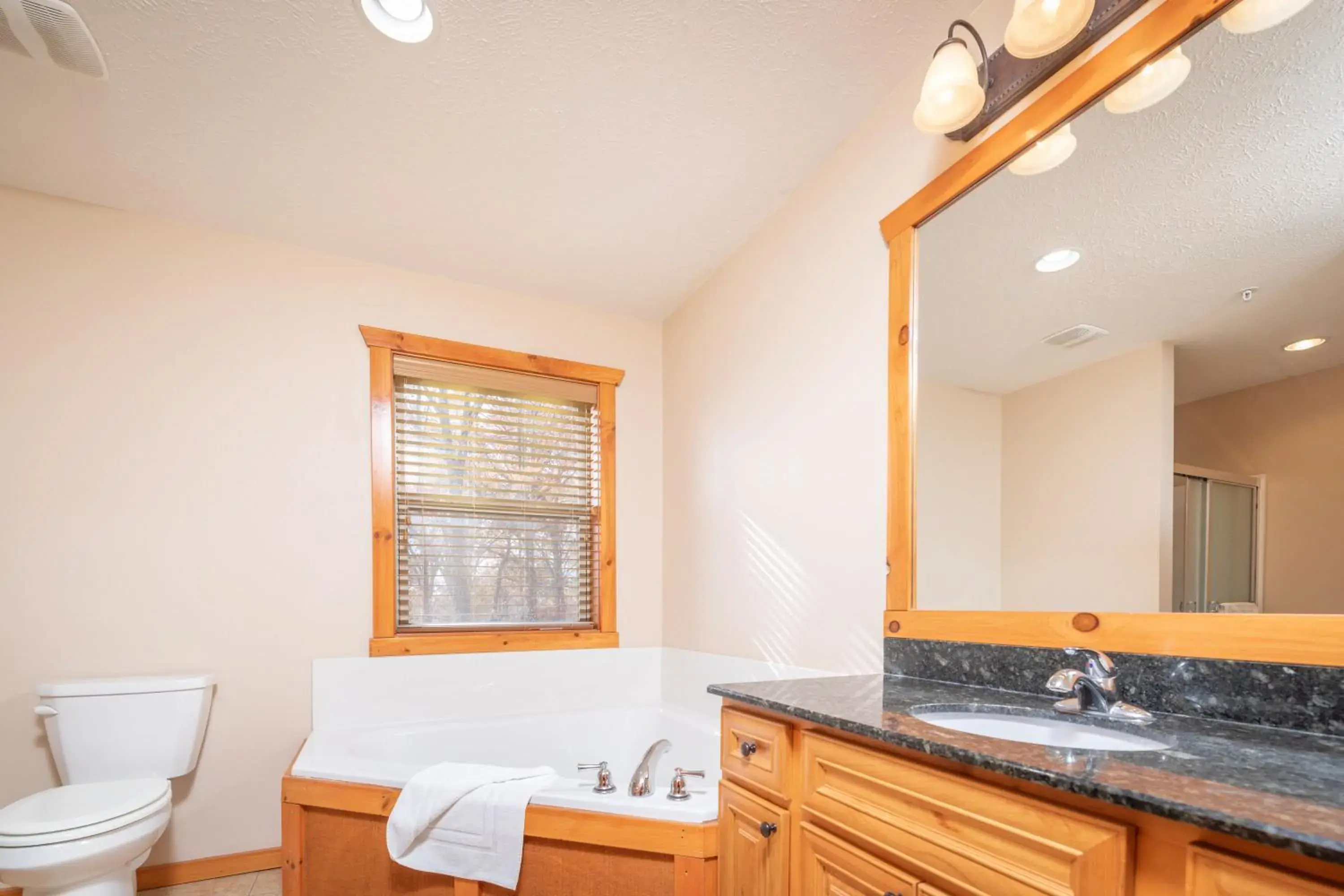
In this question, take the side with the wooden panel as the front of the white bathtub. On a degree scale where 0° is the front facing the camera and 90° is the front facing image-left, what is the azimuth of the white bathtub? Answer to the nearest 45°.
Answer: approximately 0°

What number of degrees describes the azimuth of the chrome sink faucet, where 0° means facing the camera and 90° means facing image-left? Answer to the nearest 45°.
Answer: approximately 45°

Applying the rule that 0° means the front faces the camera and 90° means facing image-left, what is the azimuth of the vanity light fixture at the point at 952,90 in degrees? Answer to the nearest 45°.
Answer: approximately 45°
